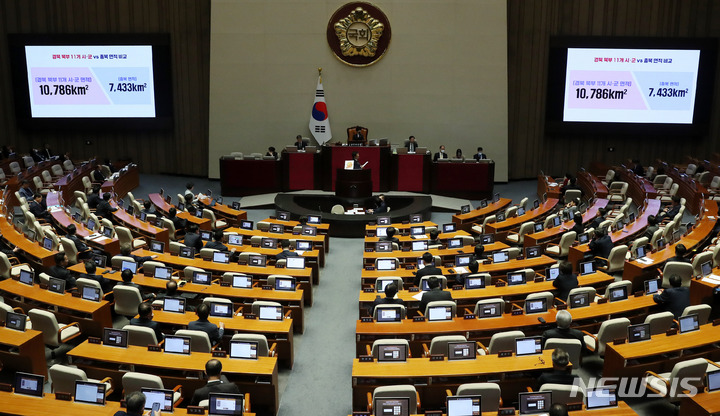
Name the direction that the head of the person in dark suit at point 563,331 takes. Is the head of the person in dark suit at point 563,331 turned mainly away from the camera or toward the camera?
away from the camera

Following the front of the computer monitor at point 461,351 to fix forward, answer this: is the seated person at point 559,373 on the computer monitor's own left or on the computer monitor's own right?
on the computer monitor's own left

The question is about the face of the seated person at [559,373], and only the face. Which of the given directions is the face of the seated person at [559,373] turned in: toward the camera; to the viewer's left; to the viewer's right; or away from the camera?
away from the camera

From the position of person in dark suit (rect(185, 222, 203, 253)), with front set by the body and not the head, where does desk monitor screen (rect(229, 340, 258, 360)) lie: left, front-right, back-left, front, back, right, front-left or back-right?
back-right

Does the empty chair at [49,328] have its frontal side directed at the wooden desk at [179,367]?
no

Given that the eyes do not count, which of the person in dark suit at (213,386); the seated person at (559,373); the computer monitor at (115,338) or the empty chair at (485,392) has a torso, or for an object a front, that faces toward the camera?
the computer monitor

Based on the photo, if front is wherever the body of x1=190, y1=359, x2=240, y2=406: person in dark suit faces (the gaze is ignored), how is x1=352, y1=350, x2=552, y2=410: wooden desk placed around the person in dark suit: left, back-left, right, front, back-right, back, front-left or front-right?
right

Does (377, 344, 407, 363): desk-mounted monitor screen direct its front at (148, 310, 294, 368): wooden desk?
no

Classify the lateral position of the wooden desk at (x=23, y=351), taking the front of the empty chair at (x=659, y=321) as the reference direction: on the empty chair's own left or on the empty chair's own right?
on the empty chair's own left

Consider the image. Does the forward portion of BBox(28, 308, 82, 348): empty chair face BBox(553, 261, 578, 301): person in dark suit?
no

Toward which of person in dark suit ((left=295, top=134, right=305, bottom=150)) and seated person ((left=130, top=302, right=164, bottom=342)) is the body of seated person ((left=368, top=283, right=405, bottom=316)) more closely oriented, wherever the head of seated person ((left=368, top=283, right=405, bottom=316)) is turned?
the person in dark suit

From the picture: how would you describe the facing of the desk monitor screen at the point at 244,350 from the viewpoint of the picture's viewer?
facing the viewer

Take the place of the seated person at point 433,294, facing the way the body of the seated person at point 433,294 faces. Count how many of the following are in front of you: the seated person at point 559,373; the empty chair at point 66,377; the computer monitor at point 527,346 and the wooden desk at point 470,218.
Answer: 1

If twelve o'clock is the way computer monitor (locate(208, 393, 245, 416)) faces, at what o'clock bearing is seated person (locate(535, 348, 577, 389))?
The seated person is roughly at 9 o'clock from the computer monitor.

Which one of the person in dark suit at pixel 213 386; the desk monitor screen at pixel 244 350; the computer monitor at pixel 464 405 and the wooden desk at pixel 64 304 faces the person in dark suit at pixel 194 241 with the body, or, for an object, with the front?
the person in dark suit at pixel 213 386

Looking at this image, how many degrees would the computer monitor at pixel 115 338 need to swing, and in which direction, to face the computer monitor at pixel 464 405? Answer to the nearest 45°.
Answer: approximately 45° to its left

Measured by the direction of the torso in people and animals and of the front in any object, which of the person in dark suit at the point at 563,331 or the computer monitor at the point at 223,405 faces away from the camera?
the person in dark suit

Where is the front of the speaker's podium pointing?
toward the camera

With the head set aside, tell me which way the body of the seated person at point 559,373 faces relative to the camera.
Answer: away from the camera

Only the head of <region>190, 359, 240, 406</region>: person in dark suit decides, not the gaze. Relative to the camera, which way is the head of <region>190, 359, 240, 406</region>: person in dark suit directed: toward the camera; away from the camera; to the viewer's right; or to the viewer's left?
away from the camera

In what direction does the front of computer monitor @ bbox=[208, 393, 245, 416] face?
toward the camera

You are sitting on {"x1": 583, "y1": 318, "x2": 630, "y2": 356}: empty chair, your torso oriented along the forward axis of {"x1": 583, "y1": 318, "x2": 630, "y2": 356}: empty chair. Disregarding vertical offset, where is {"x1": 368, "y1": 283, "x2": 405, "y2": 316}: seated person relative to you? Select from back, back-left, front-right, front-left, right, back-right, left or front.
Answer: front-left

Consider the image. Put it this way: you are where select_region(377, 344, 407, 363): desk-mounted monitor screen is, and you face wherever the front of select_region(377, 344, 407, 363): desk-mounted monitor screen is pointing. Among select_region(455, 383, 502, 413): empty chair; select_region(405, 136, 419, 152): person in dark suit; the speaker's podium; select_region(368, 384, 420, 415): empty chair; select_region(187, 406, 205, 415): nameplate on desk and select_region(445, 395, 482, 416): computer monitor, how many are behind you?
2
